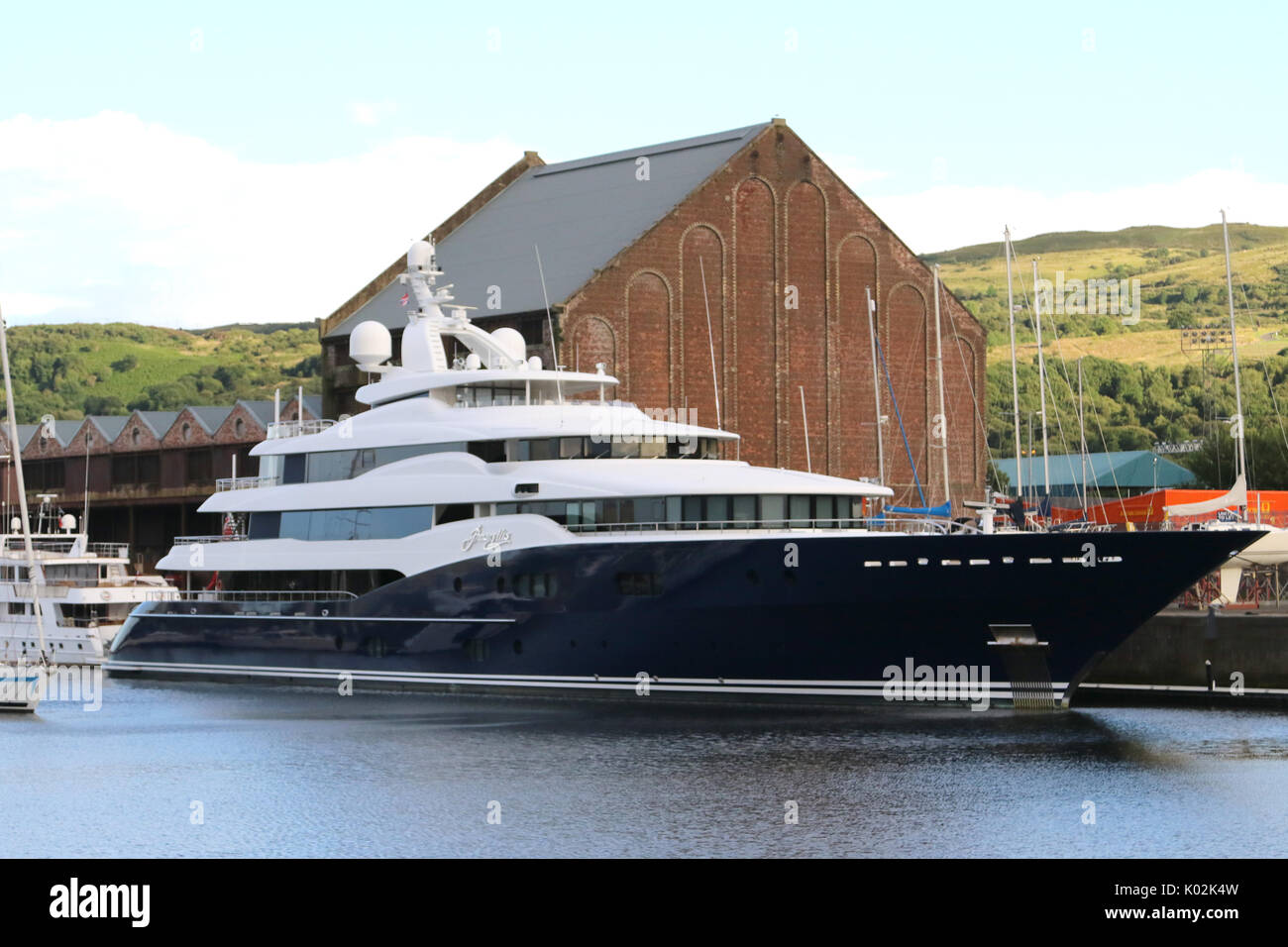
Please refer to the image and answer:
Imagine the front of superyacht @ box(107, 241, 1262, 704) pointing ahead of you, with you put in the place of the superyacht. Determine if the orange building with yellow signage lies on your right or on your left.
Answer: on your left

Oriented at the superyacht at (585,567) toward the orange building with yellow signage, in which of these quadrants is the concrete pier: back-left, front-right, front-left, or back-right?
front-right

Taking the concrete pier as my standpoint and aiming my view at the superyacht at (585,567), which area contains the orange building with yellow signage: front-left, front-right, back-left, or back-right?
back-right

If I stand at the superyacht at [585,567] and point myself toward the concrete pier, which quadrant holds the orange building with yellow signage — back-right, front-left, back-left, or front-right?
front-left

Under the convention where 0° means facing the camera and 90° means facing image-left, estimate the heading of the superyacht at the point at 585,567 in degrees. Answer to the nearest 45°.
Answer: approximately 315°

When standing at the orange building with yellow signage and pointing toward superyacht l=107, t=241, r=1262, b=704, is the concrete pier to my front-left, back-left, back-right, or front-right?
front-left

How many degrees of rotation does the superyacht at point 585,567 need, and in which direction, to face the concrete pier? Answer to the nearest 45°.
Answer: approximately 45° to its left
